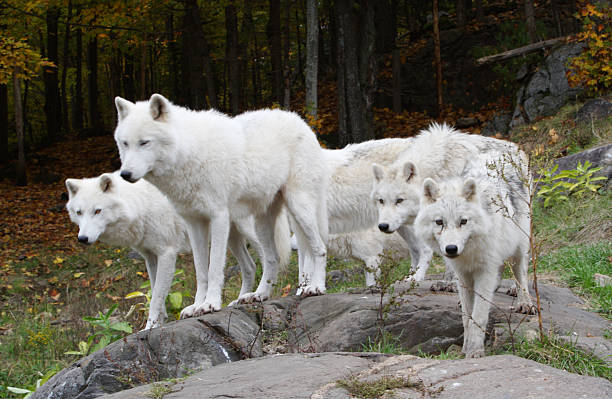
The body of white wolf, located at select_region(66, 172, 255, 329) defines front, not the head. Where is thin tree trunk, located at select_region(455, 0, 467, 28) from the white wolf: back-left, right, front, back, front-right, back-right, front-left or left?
back

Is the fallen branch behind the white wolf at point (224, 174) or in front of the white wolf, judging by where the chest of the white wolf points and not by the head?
behind

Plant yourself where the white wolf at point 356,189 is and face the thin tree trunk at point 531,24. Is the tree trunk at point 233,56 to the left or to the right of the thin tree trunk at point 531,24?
left

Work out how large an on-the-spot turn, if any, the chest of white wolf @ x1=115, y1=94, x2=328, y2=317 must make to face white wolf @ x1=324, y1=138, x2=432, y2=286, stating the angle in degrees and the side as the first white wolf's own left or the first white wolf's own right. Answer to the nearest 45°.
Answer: approximately 180°

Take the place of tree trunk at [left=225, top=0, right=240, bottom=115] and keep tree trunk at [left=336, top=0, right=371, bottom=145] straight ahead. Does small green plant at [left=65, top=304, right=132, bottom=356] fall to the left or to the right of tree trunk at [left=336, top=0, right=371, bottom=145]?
right

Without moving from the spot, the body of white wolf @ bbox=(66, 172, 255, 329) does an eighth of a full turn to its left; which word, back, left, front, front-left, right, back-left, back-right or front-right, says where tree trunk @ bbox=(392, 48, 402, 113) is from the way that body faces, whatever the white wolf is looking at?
back-left

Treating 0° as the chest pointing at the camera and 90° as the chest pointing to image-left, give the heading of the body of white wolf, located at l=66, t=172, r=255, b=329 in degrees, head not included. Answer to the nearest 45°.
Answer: approximately 45°

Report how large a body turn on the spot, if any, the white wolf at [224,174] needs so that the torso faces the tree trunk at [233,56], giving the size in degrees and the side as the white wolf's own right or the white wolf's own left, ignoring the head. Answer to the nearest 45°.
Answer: approximately 135° to the white wolf's own right

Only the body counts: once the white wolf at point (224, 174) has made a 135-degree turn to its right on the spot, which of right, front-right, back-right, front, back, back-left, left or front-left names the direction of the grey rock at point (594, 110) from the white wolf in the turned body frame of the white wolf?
front-right

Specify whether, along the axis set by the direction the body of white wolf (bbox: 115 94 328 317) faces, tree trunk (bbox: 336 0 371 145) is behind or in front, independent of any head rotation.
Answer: behind
